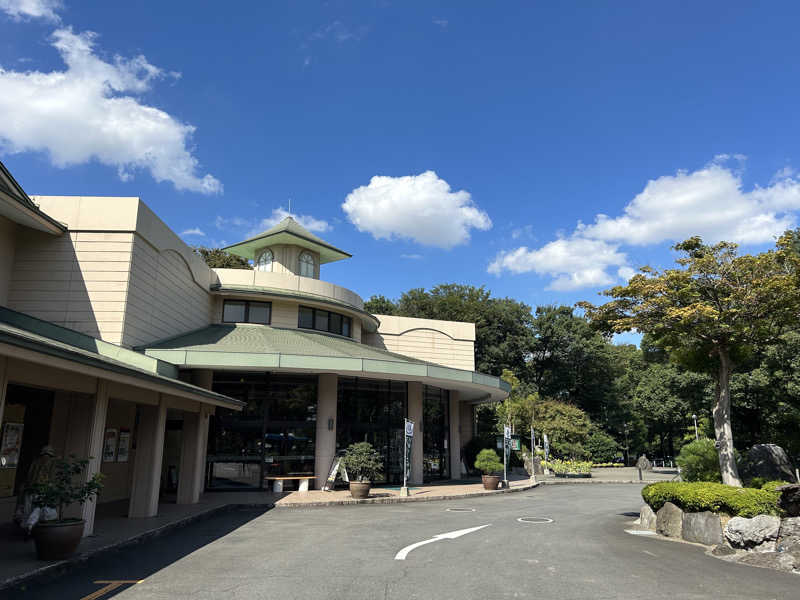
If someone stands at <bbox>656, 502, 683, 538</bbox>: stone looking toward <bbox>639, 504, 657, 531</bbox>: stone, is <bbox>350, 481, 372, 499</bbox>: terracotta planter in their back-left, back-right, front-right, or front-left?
front-left

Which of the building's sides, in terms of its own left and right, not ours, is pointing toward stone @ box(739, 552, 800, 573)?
front

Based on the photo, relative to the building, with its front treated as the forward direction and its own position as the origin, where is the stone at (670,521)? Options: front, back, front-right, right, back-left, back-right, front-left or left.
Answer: front

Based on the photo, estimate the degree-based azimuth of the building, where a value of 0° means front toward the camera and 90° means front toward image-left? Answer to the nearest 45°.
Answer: approximately 315°

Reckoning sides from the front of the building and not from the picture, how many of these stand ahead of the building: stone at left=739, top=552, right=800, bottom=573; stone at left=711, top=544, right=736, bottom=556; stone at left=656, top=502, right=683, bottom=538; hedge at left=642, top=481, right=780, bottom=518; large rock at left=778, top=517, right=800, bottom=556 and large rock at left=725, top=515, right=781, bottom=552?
6

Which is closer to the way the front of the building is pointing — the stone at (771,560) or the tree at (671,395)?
the stone

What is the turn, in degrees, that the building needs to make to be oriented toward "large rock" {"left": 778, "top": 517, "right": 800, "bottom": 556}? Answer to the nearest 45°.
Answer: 0° — it already faces it

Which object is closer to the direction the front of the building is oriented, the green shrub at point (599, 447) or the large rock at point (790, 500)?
the large rock

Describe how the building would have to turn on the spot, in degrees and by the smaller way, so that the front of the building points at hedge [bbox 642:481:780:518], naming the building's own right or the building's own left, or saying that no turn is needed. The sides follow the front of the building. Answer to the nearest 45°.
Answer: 0° — it already faces it

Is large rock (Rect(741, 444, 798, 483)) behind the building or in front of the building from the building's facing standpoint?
in front

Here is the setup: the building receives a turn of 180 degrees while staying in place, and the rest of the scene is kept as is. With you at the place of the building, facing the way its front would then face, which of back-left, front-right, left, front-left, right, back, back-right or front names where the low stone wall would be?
back
